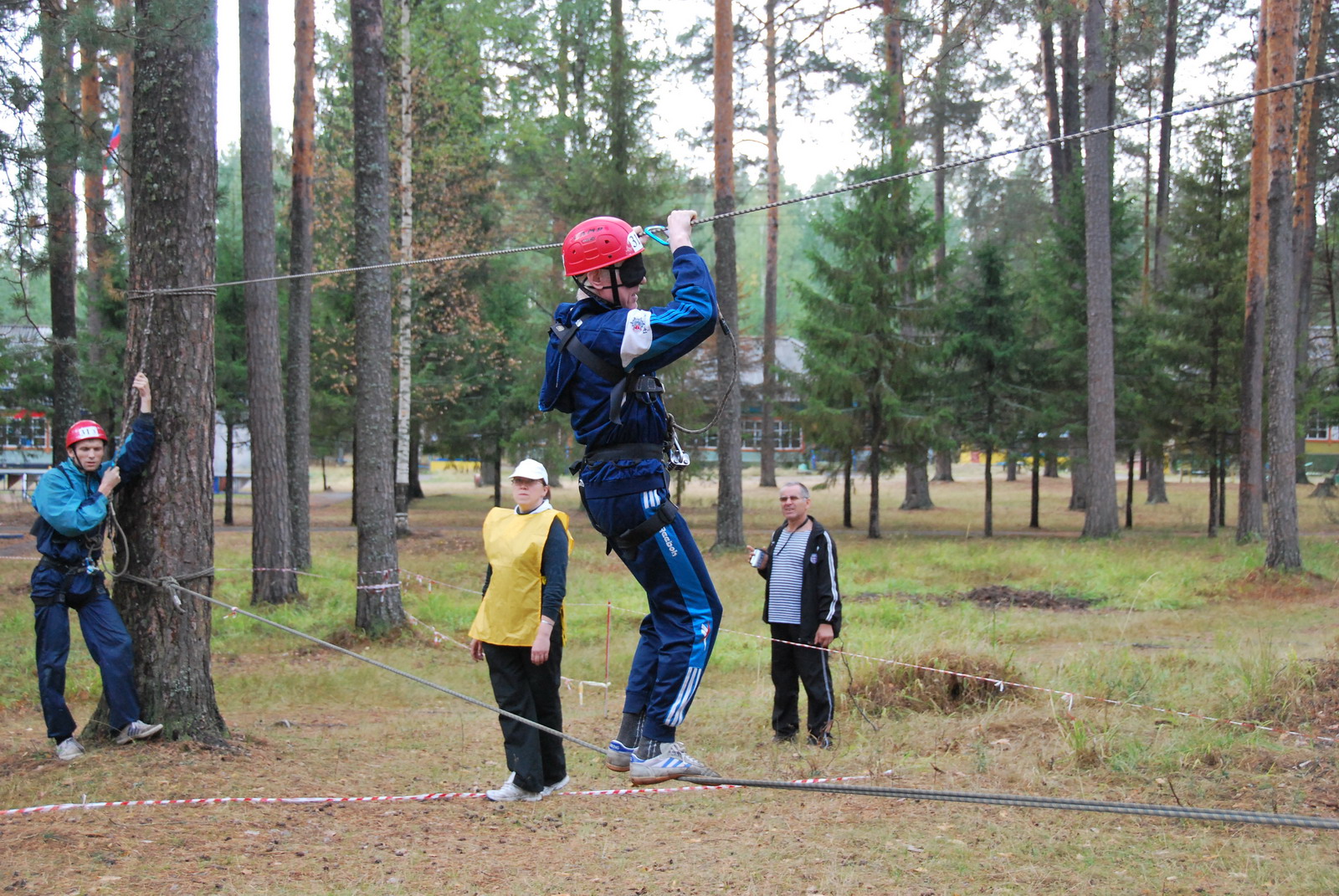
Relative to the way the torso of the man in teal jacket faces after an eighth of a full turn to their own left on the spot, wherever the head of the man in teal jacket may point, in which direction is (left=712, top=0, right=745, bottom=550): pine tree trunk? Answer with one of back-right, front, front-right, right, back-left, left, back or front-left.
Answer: front-left

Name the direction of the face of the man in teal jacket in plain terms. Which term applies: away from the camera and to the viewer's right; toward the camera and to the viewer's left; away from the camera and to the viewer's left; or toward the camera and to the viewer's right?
toward the camera and to the viewer's right

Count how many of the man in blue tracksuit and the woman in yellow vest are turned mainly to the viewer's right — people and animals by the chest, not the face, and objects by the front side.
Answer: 1

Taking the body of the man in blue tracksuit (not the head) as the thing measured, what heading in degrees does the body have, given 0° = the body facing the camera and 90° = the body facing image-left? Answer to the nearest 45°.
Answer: approximately 270°

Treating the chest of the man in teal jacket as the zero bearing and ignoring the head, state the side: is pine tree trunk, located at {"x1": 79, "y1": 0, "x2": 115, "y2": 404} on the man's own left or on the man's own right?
on the man's own left

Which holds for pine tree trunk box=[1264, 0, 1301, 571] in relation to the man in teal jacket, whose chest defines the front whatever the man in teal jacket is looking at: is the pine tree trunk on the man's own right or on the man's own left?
on the man's own left

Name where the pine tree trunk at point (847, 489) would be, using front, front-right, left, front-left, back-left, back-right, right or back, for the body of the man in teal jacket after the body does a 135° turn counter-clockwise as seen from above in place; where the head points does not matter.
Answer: front-right

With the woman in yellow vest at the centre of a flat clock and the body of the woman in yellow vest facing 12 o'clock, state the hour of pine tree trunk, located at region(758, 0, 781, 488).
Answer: The pine tree trunk is roughly at 5 o'clock from the woman in yellow vest.

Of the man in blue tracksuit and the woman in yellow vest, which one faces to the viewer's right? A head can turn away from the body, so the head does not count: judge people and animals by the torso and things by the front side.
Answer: the man in blue tracksuit

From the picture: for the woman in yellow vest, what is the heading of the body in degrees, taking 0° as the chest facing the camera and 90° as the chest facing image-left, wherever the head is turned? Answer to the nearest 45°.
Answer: approximately 45°

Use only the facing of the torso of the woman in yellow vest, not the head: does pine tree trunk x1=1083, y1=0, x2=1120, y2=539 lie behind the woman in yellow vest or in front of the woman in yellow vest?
behind

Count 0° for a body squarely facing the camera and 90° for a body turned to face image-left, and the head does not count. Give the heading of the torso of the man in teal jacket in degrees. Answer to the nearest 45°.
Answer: approximately 315°

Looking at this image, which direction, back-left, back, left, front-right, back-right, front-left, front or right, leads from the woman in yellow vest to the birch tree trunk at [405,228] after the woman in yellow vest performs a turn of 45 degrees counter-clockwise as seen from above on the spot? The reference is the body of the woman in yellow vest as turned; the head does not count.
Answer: back
